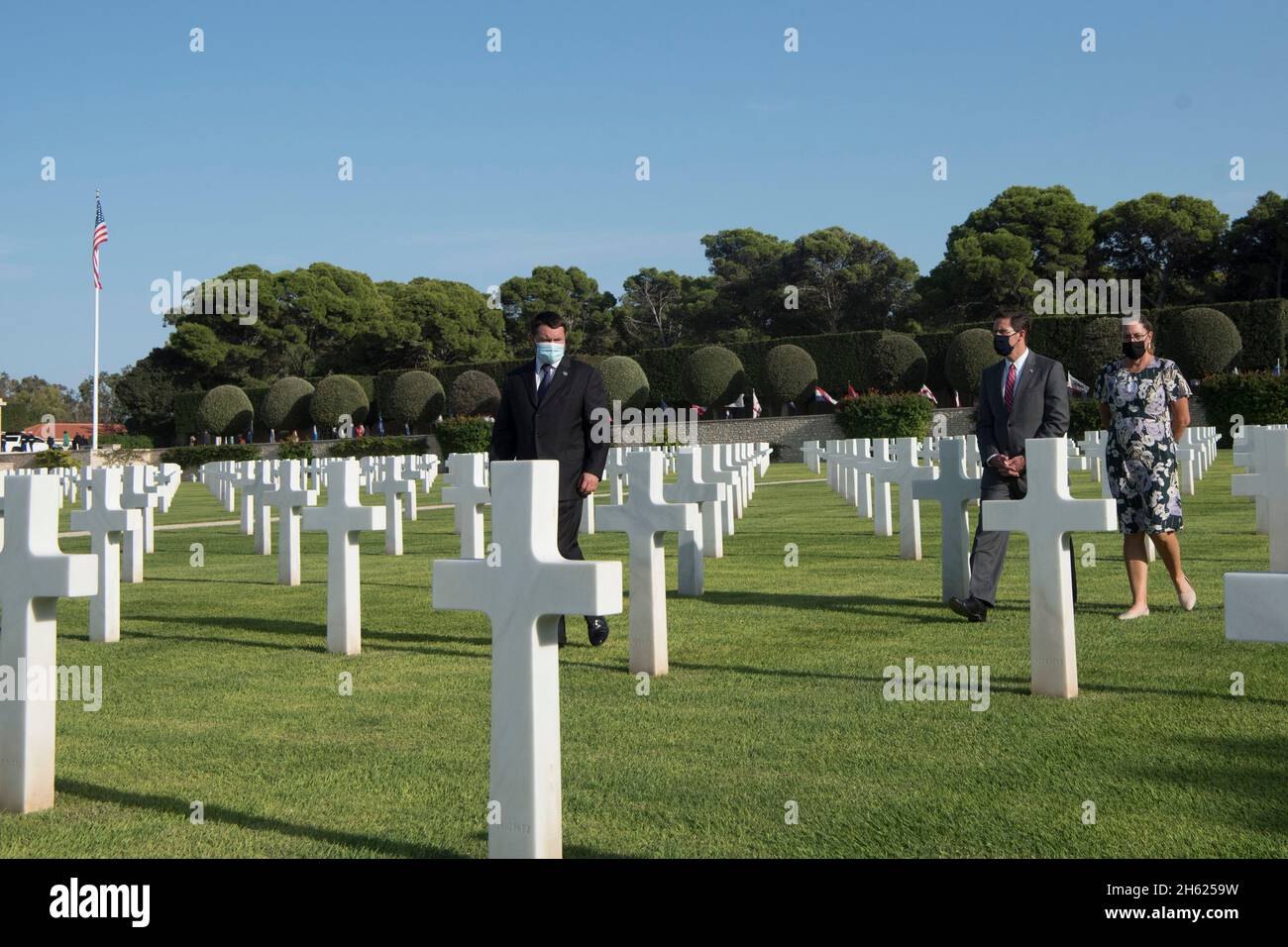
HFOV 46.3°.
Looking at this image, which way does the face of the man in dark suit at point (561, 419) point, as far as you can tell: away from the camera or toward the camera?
toward the camera

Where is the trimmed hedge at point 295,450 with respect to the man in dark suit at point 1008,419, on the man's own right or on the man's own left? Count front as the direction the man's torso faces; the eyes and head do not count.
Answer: on the man's own right

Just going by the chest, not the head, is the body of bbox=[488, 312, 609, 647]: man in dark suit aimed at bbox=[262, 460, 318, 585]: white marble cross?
no

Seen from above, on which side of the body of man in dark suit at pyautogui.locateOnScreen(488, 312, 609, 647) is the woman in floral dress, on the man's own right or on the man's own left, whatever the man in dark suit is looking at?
on the man's own left

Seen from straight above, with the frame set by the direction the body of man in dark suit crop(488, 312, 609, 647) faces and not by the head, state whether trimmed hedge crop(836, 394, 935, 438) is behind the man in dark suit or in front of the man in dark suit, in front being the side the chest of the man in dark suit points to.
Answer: behind

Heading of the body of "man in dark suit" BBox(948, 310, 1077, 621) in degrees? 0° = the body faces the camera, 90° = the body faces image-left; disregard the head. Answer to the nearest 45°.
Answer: approximately 45°

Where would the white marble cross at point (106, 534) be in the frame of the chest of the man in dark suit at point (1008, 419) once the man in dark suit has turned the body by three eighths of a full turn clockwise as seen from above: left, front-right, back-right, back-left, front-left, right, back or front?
left

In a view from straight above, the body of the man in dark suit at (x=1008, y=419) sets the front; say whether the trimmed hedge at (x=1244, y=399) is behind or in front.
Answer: behind

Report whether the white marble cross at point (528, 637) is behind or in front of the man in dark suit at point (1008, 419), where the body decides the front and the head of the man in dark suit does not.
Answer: in front

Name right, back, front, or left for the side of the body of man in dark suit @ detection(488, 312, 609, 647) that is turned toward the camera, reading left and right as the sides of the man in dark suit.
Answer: front

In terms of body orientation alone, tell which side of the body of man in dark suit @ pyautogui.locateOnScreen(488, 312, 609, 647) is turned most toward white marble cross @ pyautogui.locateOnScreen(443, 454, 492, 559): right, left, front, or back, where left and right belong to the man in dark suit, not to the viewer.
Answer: back

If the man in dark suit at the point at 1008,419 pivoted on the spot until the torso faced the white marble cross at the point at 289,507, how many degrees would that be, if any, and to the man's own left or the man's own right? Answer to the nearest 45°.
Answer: approximately 45° to the man's own right

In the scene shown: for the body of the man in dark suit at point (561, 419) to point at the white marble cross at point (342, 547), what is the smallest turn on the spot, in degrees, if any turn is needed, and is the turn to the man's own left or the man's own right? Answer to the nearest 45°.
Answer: approximately 90° to the man's own right

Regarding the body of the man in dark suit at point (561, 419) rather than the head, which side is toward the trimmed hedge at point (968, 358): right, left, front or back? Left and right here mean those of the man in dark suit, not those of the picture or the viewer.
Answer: back

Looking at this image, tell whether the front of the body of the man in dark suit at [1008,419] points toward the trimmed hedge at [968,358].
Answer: no

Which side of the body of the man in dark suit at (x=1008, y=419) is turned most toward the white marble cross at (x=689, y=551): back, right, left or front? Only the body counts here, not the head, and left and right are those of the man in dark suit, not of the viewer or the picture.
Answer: right

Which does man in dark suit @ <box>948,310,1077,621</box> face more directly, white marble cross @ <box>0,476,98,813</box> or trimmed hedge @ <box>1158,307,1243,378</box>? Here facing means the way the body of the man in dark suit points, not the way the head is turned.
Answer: the white marble cross

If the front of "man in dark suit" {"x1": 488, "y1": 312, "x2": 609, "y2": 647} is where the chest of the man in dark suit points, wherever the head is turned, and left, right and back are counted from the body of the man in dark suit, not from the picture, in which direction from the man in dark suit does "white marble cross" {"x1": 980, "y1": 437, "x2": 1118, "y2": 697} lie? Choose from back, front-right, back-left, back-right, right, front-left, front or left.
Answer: front-left

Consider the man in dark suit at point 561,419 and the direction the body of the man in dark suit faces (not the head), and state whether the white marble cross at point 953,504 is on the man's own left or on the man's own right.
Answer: on the man's own left

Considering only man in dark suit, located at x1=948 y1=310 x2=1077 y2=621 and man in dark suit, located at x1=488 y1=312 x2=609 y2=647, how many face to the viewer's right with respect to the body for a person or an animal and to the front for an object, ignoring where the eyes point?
0

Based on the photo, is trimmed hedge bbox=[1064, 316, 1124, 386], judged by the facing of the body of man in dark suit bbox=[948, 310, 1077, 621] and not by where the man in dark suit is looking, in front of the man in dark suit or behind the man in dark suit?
behind
